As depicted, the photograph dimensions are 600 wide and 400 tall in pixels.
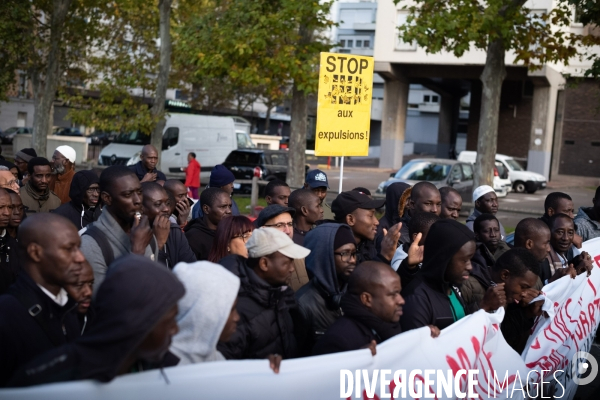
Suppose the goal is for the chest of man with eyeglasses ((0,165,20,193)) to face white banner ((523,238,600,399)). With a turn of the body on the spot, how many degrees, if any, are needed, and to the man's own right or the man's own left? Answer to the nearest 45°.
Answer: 0° — they already face it

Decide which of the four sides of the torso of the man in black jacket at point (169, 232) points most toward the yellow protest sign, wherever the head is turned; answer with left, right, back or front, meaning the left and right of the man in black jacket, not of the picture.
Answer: left

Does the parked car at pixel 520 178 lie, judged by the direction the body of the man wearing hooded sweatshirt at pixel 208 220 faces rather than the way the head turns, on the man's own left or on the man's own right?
on the man's own left

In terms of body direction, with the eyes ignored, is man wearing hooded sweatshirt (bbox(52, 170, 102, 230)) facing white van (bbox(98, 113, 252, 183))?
no

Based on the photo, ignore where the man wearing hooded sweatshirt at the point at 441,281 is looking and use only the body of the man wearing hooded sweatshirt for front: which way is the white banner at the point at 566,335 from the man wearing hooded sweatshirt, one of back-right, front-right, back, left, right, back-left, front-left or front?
left

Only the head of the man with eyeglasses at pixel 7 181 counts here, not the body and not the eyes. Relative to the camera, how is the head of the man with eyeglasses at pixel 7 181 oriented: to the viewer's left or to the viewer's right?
to the viewer's right

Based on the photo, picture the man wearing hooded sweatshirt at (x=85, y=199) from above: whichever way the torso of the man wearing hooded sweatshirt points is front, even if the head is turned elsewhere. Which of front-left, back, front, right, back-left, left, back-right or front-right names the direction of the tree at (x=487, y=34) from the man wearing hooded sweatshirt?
left

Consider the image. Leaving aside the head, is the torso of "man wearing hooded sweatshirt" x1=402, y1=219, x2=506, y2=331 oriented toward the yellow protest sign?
no

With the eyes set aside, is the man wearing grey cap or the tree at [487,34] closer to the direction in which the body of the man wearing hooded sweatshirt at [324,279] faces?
the man wearing grey cap

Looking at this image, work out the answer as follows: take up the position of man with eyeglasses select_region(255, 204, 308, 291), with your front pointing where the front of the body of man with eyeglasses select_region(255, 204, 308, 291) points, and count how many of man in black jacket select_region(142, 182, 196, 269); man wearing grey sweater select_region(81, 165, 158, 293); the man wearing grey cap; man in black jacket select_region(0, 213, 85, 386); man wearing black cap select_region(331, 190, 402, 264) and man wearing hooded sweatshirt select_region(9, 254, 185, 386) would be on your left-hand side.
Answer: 1

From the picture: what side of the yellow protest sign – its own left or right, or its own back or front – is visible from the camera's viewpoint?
front

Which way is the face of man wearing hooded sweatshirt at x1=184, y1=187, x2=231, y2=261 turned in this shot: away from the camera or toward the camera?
toward the camera

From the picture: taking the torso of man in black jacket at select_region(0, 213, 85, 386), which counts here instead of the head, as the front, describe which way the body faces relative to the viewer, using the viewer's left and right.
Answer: facing the viewer and to the right of the viewer

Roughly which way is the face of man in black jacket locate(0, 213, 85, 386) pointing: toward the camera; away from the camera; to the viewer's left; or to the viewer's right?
to the viewer's right

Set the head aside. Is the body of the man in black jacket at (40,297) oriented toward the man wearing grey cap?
no

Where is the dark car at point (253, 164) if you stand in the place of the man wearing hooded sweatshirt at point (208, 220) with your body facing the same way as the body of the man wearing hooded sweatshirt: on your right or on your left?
on your left
